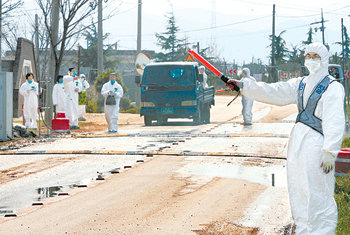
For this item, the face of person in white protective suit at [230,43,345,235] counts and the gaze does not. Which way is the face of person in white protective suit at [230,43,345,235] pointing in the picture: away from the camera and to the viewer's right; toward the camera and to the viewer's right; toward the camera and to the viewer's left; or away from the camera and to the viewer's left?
toward the camera and to the viewer's left

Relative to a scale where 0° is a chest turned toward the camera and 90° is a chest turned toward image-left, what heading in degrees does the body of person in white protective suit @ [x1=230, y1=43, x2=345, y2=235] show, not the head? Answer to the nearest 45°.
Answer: approximately 45°

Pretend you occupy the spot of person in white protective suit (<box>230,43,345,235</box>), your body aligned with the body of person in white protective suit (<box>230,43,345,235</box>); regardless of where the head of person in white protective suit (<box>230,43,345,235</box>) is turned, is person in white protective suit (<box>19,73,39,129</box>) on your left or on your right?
on your right

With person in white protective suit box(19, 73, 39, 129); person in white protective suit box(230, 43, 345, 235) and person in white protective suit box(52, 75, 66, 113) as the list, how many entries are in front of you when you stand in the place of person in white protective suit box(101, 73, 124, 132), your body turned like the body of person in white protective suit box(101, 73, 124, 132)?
1

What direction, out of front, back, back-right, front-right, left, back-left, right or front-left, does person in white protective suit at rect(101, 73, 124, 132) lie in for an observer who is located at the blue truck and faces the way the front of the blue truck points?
front-right

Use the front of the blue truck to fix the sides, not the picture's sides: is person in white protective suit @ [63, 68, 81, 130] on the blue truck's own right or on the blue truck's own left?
on the blue truck's own right

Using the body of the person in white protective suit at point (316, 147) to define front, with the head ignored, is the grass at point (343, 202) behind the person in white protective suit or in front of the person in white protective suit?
behind

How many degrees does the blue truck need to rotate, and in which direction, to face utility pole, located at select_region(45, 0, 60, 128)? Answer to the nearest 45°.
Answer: approximately 90° to its right

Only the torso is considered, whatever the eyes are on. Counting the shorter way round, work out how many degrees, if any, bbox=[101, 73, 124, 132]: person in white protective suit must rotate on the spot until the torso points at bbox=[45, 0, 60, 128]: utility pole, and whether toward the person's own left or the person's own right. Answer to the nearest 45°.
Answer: approximately 135° to the person's own right

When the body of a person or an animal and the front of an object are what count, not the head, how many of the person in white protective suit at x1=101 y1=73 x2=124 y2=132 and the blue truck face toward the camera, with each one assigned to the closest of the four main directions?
2
